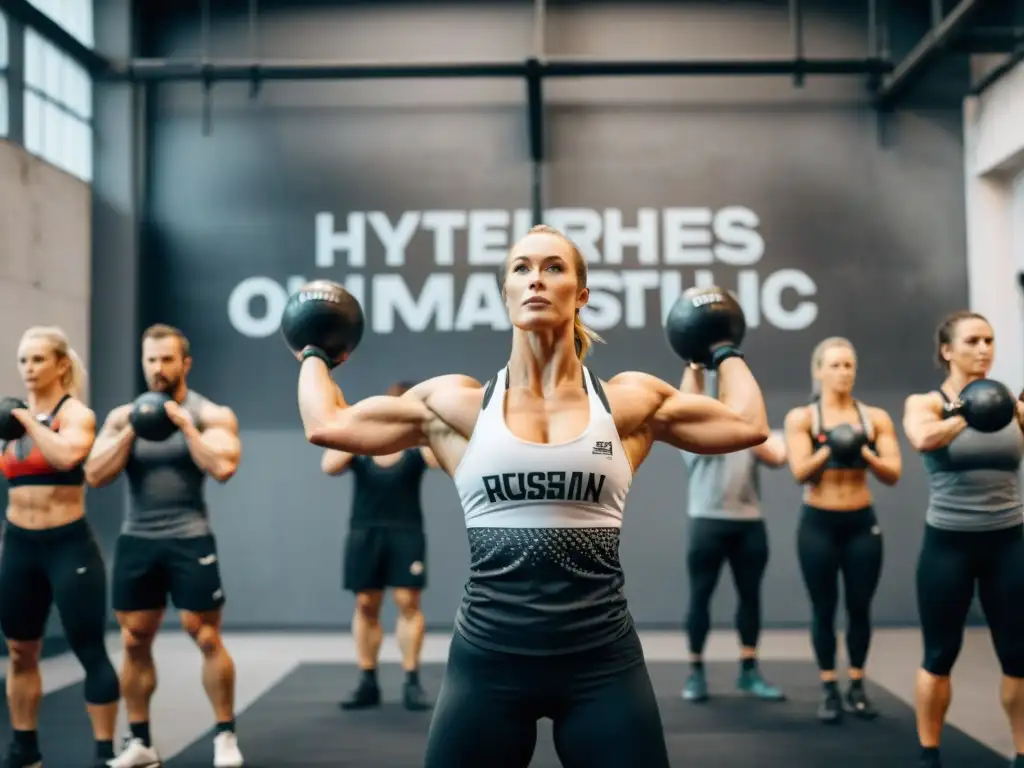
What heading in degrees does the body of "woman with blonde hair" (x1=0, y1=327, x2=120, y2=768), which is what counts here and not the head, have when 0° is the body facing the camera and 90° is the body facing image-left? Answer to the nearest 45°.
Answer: approximately 45°

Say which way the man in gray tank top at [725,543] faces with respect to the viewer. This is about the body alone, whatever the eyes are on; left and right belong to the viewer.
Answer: facing the viewer

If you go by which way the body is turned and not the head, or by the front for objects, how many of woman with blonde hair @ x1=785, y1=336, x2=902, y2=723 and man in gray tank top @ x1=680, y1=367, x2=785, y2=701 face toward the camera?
2

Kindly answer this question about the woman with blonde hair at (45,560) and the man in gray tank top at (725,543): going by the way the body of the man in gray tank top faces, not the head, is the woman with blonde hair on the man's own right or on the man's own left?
on the man's own right

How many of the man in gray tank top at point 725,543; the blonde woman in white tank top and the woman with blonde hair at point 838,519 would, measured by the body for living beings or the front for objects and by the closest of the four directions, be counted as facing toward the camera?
3

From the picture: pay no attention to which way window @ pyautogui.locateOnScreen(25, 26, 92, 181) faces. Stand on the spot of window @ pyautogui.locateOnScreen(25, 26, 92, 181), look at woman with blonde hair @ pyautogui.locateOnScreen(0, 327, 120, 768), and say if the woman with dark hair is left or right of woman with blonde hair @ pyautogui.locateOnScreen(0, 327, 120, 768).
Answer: left

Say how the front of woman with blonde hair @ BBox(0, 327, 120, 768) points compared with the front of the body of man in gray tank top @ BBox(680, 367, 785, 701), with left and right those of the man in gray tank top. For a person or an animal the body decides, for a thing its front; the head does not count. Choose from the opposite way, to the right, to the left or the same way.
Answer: the same way

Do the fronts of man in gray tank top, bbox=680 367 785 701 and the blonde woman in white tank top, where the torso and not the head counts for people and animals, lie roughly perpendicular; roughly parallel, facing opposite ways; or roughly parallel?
roughly parallel

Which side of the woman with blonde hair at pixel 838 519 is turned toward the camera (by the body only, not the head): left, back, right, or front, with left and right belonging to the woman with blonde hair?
front

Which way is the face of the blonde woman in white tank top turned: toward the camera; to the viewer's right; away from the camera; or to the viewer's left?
toward the camera

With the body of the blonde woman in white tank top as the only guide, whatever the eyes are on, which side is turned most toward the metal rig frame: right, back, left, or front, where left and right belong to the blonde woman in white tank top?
back

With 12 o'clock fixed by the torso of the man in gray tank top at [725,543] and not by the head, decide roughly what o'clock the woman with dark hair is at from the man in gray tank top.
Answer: The woman with dark hair is roughly at 11 o'clock from the man in gray tank top.

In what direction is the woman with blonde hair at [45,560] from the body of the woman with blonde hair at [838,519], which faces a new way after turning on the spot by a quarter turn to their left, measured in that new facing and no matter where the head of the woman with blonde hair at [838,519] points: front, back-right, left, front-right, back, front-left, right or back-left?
back-right
